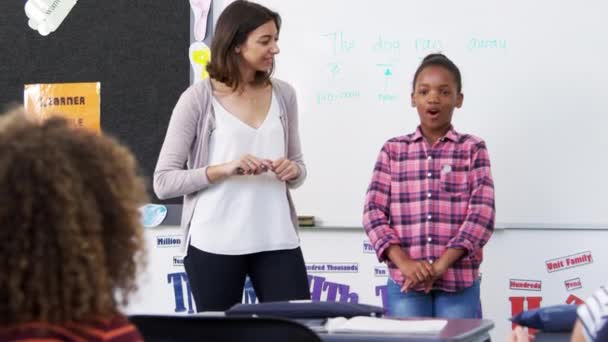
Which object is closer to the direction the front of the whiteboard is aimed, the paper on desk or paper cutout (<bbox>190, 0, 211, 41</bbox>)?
the paper on desk

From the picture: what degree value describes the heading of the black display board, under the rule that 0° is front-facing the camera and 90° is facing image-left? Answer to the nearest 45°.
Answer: approximately 0°

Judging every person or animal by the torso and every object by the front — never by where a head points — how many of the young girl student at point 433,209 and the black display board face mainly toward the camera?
2

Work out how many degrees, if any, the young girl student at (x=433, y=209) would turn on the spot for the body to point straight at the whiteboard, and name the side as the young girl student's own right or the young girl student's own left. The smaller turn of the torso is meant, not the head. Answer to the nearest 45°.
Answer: approximately 180°

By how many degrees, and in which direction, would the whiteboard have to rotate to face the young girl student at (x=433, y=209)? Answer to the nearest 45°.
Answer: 0° — it already faces them

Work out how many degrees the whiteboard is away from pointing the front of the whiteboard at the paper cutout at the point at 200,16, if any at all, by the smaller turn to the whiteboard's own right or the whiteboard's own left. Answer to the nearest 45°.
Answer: approximately 90° to the whiteboard's own right

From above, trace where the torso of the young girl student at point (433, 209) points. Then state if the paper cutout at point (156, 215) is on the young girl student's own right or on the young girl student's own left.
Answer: on the young girl student's own right
